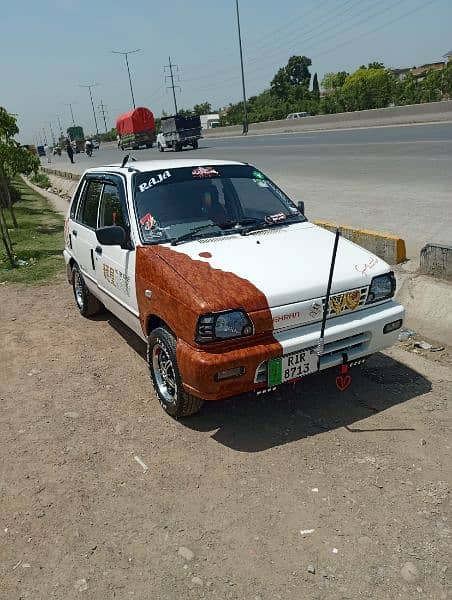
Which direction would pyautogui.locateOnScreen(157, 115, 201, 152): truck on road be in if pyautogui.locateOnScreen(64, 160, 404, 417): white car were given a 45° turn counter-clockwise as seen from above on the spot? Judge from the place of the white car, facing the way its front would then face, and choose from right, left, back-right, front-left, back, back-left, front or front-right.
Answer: left

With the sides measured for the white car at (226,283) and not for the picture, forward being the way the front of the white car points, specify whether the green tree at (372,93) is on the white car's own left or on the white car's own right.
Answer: on the white car's own left

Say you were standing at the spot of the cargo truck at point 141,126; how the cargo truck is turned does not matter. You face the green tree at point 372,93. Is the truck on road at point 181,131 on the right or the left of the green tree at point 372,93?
right

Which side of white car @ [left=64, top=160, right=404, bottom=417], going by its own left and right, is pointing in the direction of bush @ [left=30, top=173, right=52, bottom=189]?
back

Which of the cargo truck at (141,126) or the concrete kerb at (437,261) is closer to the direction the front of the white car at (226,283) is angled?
the concrete kerb

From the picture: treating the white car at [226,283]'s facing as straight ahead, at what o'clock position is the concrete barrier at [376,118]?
The concrete barrier is roughly at 8 o'clock from the white car.

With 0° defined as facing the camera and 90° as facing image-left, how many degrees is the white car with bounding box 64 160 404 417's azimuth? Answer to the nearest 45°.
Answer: approximately 315°

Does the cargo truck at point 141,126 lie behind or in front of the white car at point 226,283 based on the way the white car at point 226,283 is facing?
behind
